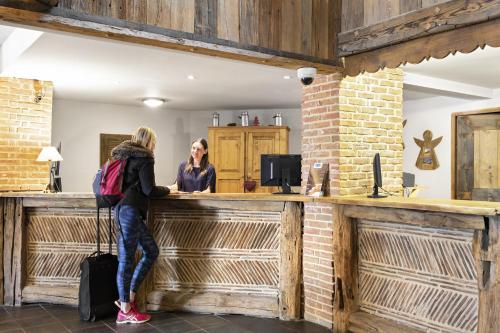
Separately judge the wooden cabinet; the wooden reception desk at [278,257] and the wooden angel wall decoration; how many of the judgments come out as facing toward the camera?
3

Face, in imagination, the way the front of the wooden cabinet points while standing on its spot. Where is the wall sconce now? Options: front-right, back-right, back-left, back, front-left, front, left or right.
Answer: front-right

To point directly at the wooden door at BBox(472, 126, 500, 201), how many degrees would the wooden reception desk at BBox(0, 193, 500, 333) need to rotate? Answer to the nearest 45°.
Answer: approximately 135° to its left

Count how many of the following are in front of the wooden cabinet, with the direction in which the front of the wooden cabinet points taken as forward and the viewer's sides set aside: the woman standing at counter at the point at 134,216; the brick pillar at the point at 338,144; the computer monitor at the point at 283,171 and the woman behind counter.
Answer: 4

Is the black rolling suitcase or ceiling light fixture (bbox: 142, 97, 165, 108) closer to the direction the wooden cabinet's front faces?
the black rolling suitcase

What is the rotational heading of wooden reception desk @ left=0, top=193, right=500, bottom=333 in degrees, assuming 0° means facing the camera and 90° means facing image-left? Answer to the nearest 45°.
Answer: approximately 0°

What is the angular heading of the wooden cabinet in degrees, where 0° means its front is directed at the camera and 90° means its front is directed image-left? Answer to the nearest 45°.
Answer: approximately 0°

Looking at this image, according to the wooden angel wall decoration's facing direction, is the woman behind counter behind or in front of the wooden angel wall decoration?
in front

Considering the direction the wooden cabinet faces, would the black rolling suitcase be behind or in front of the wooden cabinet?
in front

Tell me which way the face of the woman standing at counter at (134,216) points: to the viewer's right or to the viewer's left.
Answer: to the viewer's right

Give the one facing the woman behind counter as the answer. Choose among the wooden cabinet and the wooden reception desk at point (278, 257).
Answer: the wooden cabinet
